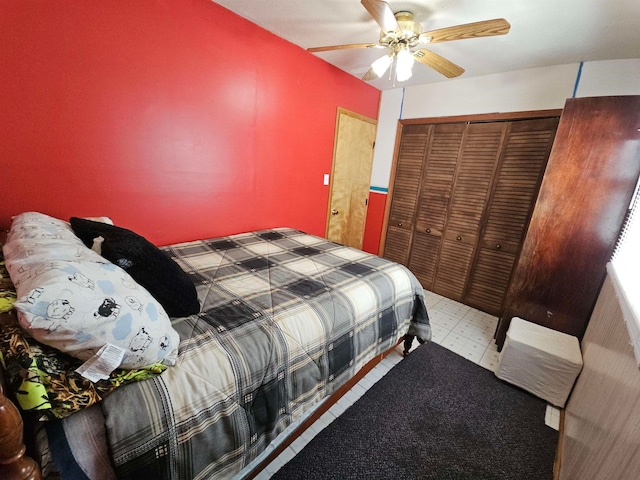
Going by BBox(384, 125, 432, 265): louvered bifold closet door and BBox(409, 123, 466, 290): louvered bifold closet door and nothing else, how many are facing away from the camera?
0

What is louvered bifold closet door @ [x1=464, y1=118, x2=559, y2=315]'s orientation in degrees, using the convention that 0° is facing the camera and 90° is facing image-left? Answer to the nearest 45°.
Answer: approximately 45°

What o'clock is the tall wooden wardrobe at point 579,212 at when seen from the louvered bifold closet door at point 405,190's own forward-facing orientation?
The tall wooden wardrobe is roughly at 9 o'clock from the louvered bifold closet door.

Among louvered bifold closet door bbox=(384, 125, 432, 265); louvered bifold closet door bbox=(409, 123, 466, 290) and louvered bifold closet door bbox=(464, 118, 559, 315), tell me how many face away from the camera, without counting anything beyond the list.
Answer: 0

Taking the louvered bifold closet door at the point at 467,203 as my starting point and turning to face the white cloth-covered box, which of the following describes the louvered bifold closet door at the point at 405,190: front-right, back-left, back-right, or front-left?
back-right

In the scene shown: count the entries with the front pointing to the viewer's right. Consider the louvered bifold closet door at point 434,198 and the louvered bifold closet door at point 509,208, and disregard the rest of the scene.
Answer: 0

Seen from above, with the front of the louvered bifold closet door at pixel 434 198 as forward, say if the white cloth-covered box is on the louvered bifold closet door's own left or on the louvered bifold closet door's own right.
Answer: on the louvered bifold closet door's own left

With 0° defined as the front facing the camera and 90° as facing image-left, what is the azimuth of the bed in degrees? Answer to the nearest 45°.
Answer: approximately 225°

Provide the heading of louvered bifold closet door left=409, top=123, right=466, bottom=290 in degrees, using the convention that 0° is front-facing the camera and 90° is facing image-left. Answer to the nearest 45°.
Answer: approximately 45°

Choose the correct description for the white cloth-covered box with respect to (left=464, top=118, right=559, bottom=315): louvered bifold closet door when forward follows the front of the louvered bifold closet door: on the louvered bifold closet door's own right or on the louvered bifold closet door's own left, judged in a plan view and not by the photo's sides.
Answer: on the louvered bifold closet door's own left

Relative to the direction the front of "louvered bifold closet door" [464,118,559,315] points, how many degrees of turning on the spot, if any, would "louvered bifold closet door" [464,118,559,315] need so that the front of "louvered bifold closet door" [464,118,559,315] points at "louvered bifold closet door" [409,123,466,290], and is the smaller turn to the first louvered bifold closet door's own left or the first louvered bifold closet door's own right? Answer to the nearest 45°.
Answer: approximately 45° to the first louvered bifold closet door's own right
